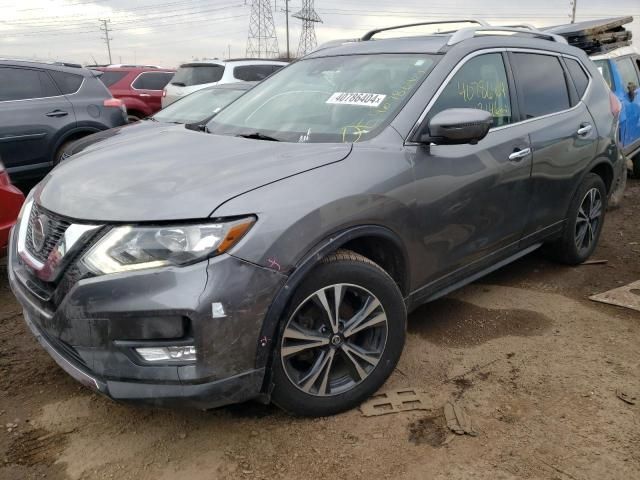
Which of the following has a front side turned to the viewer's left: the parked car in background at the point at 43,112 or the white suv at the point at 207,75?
the parked car in background

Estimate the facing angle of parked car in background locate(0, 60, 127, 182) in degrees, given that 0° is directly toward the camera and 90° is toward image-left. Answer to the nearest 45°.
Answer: approximately 90°

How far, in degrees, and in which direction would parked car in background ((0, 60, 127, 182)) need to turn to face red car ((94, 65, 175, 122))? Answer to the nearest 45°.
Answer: approximately 90° to its right

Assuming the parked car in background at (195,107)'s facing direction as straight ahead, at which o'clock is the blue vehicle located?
The blue vehicle is roughly at 8 o'clock from the parked car in background.

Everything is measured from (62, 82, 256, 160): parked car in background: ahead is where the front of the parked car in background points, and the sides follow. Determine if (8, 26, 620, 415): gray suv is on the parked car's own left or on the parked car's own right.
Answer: on the parked car's own left

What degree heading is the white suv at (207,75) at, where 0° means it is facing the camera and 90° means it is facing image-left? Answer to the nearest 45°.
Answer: approximately 225°

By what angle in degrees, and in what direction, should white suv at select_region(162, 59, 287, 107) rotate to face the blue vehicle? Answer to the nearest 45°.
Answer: approximately 90° to its right

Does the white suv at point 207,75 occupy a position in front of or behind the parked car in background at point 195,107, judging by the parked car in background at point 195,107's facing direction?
behind

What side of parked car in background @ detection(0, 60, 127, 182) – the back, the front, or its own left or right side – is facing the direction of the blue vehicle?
back

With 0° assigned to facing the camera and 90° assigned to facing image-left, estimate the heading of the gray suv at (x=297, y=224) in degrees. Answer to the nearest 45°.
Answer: approximately 45°
